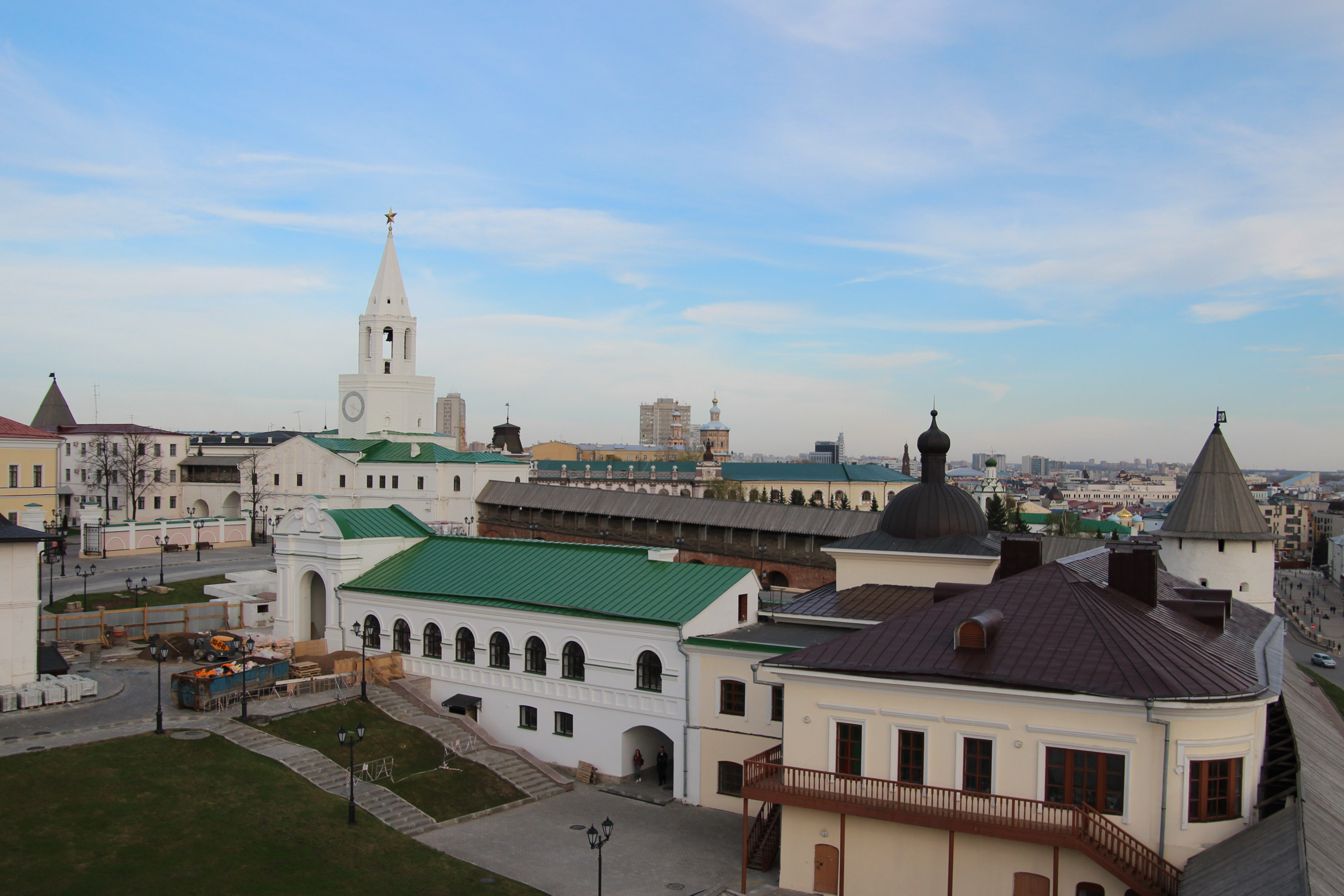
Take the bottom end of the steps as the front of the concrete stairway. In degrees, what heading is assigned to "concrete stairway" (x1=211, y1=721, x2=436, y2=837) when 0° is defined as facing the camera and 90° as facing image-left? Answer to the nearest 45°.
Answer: approximately 315°

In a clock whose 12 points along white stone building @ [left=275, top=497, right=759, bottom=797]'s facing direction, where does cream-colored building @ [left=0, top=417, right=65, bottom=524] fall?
The cream-colored building is roughly at 3 o'clock from the white stone building.

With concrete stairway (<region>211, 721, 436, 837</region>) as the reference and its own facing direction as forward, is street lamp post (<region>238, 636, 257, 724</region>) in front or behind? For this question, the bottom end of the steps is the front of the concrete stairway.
behind

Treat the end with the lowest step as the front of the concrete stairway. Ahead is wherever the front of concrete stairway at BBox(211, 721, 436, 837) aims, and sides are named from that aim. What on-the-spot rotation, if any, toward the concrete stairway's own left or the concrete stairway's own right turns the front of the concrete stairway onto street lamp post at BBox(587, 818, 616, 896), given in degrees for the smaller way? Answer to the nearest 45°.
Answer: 0° — it already faces it

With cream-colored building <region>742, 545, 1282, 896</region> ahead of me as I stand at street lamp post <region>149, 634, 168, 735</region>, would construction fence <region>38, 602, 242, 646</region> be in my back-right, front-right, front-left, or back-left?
back-left

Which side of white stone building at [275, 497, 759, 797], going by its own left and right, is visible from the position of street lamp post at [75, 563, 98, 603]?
right

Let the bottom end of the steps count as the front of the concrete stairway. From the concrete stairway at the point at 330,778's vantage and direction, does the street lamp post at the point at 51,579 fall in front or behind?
behind

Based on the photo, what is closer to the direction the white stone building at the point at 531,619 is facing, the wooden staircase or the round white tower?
the wooden staircase

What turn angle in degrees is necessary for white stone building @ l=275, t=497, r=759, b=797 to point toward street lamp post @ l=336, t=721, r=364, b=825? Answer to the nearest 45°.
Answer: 0° — it already faces it

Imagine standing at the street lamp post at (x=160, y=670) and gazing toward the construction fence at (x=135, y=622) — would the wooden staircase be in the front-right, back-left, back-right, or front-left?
back-right

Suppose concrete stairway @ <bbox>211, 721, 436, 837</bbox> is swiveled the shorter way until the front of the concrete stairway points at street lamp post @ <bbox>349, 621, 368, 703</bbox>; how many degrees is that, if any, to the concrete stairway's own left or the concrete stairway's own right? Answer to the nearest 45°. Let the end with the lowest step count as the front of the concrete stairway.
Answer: approximately 135° to the concrete stairway's own left

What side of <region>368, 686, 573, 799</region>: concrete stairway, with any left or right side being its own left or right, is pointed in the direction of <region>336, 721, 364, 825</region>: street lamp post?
right

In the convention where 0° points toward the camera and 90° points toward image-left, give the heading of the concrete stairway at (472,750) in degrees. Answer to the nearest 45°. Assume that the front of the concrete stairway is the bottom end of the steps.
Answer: approximately 315°

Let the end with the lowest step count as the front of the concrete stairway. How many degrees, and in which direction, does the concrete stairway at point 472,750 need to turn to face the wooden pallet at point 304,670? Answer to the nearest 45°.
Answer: approximately 180°

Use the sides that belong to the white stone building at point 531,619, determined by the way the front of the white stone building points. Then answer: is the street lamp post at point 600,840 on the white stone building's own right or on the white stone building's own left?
on the white stone building's own left

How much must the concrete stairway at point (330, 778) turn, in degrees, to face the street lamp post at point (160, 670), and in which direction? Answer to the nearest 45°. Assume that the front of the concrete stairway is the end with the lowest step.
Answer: approximately 180°
